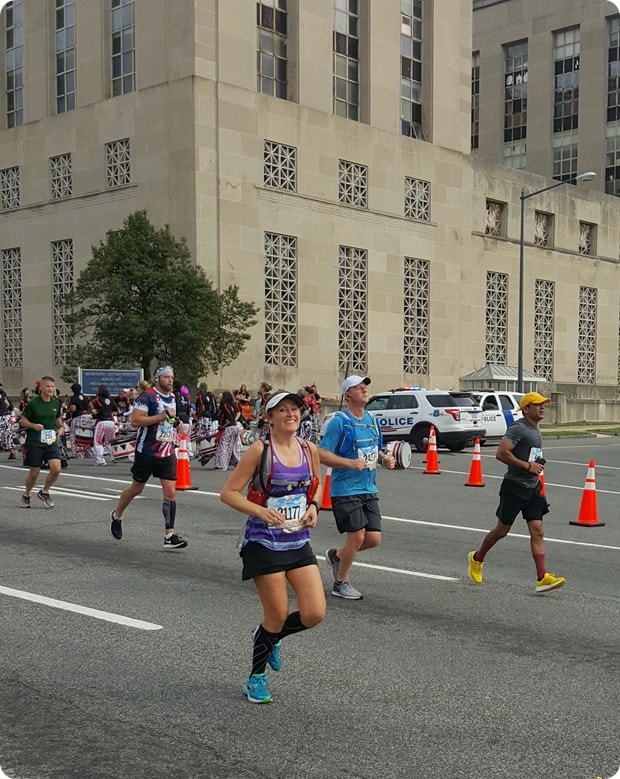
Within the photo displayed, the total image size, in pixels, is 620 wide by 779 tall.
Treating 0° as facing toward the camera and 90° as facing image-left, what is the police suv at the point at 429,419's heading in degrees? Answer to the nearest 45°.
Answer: approximately 135°

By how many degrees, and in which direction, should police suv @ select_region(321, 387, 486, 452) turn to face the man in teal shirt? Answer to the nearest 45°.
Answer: approximately 135° to its left

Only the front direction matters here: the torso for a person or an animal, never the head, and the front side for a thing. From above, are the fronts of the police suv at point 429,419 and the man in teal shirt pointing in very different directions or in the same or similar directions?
very different directions

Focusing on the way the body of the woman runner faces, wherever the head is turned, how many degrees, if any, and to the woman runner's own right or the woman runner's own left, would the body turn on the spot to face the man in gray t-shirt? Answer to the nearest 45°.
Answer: approximately 90° to the woman runner's own left

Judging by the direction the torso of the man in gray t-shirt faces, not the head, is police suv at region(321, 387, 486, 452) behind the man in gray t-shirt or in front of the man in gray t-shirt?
behind

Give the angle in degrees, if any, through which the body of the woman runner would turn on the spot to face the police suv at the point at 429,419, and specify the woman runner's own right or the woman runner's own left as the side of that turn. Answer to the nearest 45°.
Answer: approximately 135° to the woman runner's own left

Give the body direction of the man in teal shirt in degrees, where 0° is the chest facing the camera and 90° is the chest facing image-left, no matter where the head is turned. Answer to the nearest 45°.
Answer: approximately 315°

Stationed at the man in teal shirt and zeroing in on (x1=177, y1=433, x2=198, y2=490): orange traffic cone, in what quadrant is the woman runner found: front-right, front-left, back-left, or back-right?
back-left
